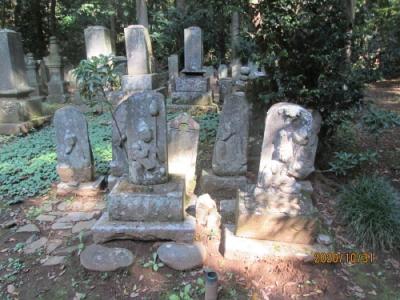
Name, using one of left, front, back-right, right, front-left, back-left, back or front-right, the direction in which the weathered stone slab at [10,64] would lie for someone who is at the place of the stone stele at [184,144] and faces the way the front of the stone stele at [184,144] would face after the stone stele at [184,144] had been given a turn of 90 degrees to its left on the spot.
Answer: back-left

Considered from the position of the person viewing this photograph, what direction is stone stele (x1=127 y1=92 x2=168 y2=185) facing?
facing the viewer

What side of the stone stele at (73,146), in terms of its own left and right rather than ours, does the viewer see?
front

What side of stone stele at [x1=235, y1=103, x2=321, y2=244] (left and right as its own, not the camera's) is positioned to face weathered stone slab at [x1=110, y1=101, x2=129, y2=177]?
right

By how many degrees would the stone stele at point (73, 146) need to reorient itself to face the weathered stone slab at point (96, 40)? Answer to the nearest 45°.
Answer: approximately 180°

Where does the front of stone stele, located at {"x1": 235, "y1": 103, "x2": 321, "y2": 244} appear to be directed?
toward the camera

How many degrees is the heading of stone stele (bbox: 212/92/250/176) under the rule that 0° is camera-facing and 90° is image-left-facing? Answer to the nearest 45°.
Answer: approximately 0°

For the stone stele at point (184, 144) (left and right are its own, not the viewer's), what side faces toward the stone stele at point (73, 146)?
right

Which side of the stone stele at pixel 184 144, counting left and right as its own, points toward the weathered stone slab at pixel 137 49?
back

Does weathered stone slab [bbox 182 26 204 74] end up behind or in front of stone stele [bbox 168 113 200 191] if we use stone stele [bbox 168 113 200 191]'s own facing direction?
behind

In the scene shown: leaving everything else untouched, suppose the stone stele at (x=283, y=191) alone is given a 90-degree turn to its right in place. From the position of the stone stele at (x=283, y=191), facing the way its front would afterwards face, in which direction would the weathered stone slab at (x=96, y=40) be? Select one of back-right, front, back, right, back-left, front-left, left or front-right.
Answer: front-right

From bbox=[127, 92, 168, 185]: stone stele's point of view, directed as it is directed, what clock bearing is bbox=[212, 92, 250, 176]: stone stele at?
bbox=[212, 92, 250, 176]: stone stele is roughly at 8 o'clock from bbox=[127, 92, 168, 185]: stone stele.
